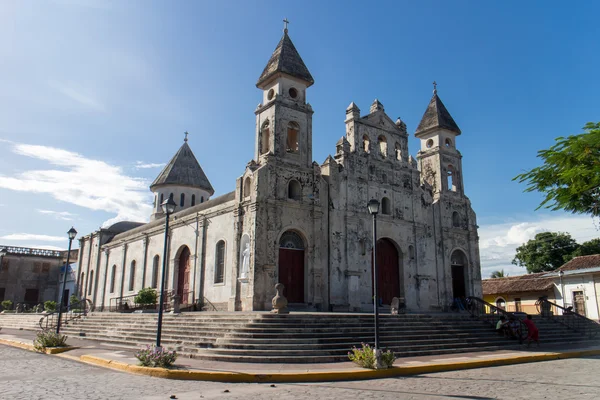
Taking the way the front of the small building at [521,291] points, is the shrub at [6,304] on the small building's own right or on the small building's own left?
on the small building's own right

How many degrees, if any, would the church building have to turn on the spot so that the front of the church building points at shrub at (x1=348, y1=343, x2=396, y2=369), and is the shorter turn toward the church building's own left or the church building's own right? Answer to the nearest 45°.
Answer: approximately 45° to the church building's own right

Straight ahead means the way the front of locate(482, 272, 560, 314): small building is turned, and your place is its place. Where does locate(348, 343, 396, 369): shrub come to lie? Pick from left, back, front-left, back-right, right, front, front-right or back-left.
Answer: front

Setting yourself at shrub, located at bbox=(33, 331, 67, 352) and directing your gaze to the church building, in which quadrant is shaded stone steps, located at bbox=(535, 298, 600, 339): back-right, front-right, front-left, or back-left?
front-right

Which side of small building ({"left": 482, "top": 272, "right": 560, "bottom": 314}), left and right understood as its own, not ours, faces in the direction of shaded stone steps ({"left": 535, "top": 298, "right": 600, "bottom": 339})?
front

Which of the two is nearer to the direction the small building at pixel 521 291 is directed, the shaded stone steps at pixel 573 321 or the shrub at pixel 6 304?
the shaded stone steps

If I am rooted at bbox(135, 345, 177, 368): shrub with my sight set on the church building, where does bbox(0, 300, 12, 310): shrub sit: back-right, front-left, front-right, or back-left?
front-left

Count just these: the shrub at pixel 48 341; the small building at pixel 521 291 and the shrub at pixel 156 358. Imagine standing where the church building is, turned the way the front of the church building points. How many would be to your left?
1

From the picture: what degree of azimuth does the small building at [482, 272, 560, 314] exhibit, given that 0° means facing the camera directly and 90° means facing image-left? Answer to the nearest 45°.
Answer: approximately 0°

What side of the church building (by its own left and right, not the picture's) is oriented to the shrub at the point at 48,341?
right

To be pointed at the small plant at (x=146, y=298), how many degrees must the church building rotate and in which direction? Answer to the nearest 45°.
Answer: approximately 135° to its right

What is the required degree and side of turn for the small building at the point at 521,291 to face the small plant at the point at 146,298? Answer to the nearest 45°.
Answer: approximately 45° to its right

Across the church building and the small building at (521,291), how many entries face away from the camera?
0

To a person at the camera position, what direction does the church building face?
facing the viewer and to the right of the viewer
